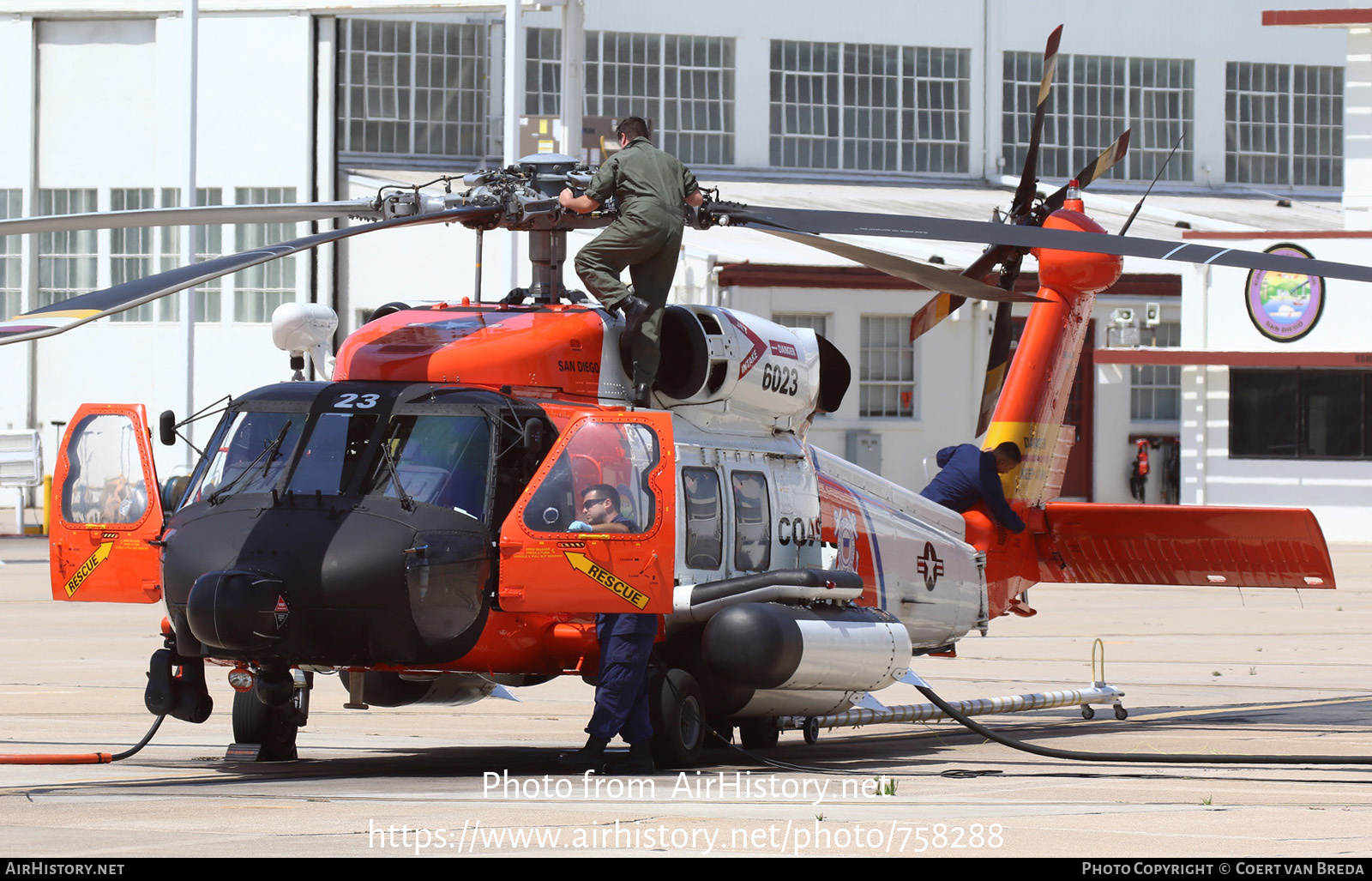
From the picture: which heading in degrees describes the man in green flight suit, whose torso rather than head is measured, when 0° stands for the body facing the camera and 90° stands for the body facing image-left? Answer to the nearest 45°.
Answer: approximately 135°

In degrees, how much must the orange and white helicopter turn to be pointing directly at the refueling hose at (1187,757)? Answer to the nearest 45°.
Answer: approximately 135° to its left

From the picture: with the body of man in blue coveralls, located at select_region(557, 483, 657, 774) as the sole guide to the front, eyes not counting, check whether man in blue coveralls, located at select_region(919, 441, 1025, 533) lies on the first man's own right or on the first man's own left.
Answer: on the first man's own right

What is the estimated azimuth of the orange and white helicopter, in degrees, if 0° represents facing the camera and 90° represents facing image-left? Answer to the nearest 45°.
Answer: approximately 45°

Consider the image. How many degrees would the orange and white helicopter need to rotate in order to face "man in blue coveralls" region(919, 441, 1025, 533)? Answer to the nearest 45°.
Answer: approximately 180°

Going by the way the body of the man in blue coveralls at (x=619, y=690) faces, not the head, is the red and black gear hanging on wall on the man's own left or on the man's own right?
on the man's own right
